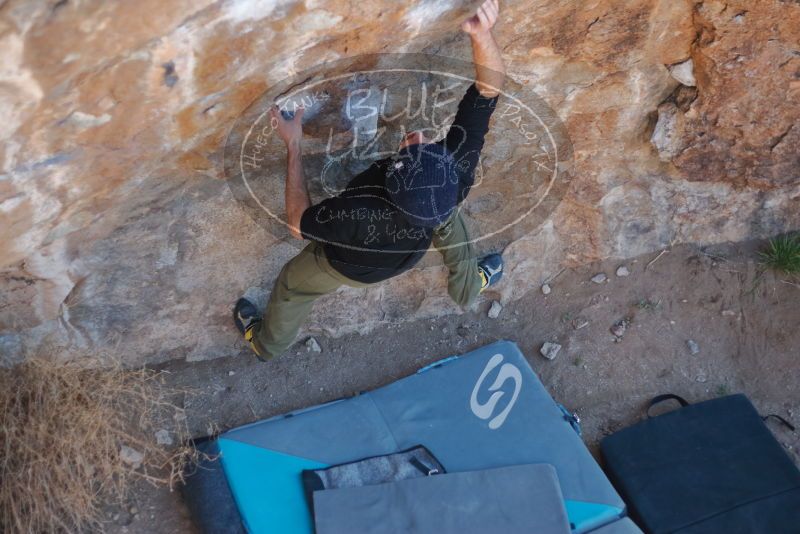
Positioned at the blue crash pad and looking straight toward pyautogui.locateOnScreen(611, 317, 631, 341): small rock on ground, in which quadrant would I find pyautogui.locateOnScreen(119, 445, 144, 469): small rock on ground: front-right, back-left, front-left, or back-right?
back-left

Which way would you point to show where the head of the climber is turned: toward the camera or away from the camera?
away from the camera

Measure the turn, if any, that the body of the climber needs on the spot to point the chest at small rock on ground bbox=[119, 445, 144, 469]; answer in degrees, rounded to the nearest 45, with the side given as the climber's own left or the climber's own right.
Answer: approximately 90° to the climber's own left

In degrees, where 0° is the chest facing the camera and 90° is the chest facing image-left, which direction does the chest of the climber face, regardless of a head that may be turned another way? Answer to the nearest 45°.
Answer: approximately 180°
